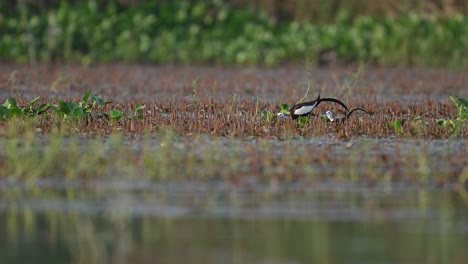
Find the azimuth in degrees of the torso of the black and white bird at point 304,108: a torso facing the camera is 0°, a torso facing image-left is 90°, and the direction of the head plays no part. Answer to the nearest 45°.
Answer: approximately 90°
